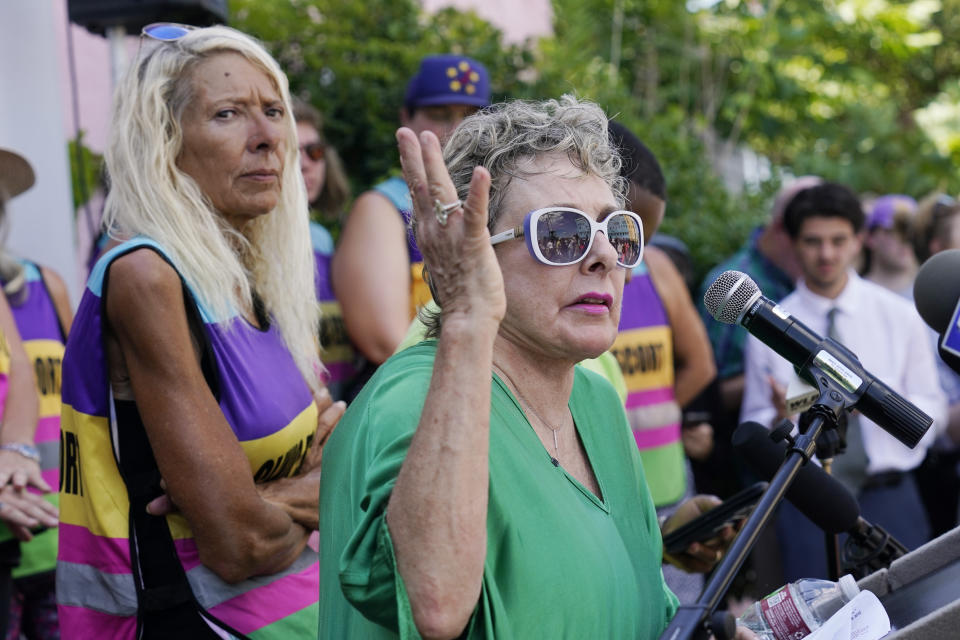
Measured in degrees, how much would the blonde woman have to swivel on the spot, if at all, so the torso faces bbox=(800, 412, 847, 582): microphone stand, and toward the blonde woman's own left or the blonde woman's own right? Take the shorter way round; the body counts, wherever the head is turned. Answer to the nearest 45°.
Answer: approximately 45° to the blonde woman's own left

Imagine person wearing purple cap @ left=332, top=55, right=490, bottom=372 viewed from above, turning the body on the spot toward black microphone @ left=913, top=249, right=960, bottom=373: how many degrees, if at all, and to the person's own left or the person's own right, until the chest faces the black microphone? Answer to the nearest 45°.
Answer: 0° — they already face it

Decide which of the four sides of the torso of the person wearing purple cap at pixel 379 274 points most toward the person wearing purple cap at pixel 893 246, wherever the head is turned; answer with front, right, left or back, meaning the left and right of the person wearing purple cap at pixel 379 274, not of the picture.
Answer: left

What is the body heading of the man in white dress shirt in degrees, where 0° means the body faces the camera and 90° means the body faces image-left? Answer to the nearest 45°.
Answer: approximately 45°

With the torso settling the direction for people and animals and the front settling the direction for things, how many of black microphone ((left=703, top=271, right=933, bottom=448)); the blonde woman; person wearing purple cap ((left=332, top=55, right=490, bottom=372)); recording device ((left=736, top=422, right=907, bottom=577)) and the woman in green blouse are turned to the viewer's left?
2

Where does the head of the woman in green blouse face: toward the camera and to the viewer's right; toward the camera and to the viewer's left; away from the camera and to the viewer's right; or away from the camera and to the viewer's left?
toward the camera and to the viewer's right

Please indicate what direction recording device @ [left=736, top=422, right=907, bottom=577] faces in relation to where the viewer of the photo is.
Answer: facing to the left of the viewer

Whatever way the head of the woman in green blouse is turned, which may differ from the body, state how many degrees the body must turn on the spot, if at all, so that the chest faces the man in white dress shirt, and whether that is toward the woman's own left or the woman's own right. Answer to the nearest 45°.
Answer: approximately 90° to the woman's own left

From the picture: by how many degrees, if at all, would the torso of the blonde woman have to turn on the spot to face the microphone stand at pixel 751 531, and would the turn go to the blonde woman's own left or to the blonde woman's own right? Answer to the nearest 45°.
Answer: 0° — they already face it

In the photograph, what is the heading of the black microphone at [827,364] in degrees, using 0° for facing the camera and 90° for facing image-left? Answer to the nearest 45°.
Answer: approximately 90°

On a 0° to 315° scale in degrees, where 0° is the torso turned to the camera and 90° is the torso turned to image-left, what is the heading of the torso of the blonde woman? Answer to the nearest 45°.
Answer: approximately 315°

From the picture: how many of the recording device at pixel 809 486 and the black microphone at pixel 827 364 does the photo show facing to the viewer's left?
2

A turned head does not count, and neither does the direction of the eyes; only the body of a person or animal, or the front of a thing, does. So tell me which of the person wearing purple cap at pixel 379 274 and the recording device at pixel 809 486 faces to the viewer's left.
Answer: the recording device
